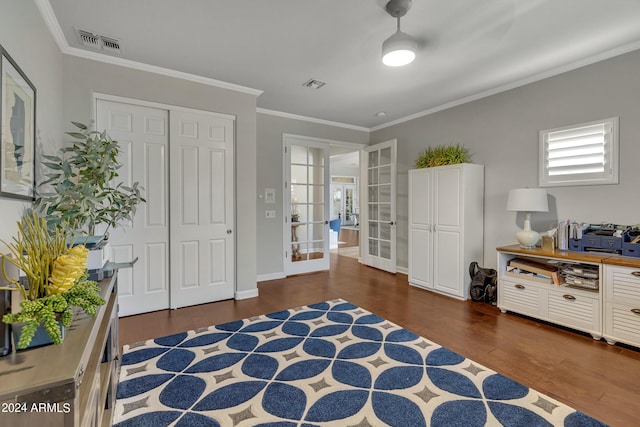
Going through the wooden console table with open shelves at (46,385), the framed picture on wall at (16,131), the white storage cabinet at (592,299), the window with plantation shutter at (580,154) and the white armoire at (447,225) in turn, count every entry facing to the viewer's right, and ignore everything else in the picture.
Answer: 2

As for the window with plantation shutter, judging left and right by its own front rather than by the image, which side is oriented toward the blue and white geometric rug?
front

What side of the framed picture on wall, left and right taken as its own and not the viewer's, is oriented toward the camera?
right

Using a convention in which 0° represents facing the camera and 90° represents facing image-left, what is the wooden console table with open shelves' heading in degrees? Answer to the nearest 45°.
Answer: approximately 270°

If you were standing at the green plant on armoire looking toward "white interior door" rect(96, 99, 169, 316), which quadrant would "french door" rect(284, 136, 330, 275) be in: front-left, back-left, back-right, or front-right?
front-right

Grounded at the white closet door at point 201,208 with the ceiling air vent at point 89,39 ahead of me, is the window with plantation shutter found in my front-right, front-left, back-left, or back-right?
back-left

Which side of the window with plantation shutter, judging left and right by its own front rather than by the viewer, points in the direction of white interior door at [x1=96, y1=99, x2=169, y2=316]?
front

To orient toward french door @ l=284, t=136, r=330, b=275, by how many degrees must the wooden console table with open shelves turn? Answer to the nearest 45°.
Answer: approximately 45° to its left

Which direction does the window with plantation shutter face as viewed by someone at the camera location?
facing the viewer and to the left of the viewer

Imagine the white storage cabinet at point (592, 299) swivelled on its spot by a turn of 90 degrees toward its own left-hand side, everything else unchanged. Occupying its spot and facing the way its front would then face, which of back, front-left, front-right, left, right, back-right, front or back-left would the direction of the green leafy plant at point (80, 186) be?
right
